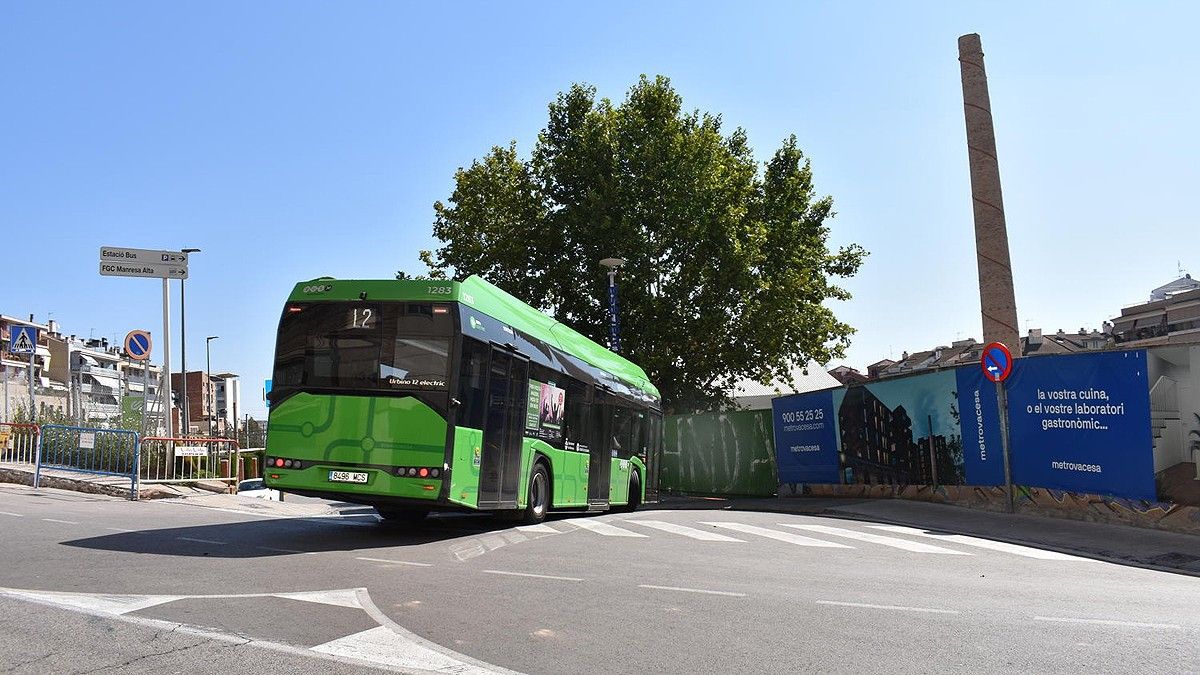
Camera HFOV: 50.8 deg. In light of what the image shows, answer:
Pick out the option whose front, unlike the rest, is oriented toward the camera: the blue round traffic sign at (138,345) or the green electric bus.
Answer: the blue round traffic sign

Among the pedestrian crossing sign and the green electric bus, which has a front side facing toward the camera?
the pedestrian crossing sign

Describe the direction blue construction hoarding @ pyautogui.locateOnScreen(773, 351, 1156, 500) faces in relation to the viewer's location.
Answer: facing the viewer and to the left of the viewer

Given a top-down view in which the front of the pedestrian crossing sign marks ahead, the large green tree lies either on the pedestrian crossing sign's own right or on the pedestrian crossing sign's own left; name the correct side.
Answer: on the pedestrian crossing sign's own left

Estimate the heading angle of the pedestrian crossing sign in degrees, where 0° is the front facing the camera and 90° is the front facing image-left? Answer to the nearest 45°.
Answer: approximately 0°

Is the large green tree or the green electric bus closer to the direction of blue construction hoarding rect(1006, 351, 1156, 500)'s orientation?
the green electric bus

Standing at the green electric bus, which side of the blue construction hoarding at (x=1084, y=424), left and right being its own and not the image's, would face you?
front

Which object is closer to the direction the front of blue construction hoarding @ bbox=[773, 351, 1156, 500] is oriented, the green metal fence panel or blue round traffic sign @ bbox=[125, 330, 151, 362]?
the blue round traffic sign

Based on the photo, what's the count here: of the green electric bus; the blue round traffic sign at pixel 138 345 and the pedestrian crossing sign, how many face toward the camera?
2

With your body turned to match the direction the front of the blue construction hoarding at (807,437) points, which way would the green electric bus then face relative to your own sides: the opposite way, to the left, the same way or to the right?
the opposite way

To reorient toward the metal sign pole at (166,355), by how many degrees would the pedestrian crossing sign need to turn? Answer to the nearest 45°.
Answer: approximately 90° to its left

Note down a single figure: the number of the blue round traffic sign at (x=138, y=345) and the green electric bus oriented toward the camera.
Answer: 1

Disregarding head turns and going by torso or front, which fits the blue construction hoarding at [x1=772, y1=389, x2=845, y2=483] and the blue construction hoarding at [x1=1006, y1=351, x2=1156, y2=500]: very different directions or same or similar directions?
same or similar directions

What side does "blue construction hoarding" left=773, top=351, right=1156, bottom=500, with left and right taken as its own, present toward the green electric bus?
front
